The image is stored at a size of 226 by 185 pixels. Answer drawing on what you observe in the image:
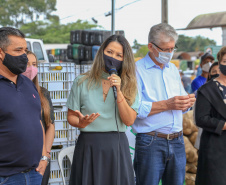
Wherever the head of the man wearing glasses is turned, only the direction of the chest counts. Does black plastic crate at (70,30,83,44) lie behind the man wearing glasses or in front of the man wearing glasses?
behind

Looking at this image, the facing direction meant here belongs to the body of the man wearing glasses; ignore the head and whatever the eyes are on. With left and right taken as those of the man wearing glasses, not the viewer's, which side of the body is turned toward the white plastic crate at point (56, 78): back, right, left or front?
back

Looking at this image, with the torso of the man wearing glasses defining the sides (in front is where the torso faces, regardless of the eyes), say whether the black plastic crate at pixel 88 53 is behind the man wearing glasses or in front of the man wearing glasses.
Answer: behind

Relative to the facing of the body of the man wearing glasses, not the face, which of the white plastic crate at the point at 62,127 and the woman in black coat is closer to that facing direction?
the woman in black coat

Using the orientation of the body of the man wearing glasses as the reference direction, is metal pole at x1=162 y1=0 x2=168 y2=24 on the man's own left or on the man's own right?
on the man's own left

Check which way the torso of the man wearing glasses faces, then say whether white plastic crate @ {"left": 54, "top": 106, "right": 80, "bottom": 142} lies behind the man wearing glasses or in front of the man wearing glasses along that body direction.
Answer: behind

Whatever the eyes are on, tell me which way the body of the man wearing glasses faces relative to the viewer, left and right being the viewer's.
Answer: facing the viewer and to the right of the viewer
